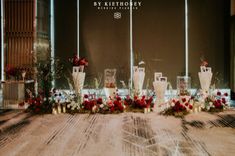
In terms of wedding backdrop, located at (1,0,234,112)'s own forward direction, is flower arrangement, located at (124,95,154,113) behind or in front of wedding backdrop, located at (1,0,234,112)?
in front

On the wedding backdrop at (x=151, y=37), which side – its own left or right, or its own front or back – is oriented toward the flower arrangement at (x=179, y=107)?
front

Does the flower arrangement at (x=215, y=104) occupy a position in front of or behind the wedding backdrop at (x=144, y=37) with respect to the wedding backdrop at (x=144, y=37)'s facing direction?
in front

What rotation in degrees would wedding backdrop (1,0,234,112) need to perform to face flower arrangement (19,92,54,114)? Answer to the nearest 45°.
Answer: approximately 45° to its right

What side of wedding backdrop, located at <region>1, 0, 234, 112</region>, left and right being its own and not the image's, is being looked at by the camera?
front

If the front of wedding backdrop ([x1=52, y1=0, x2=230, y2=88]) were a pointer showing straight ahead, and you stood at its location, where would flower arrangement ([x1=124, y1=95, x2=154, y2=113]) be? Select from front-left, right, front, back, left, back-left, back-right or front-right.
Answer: front
